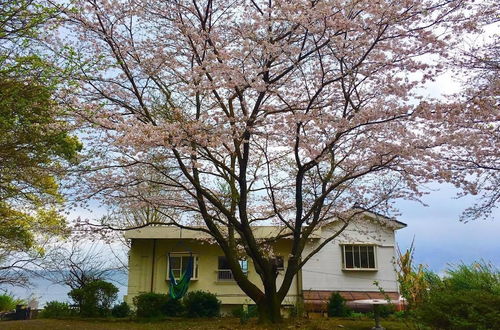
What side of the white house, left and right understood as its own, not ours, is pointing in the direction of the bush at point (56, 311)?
right

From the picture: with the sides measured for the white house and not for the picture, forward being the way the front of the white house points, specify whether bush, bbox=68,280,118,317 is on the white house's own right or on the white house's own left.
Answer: on the white house's own right

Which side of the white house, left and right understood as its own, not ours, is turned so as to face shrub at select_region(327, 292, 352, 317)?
front

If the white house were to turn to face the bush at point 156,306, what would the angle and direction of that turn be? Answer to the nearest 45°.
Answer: approximately 45° to its right

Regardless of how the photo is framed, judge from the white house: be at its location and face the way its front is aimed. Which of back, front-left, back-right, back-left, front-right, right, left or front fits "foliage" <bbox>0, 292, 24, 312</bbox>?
right

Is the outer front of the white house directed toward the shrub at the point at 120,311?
no

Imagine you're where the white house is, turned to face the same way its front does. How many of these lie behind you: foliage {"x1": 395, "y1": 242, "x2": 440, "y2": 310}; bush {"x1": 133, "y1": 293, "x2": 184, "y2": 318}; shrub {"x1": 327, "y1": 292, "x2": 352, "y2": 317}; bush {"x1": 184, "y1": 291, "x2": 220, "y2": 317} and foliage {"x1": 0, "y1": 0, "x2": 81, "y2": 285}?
0

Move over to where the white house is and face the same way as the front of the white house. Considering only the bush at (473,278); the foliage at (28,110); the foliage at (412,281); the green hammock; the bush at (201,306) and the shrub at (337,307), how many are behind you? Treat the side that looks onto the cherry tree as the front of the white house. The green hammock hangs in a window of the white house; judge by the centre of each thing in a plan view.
0

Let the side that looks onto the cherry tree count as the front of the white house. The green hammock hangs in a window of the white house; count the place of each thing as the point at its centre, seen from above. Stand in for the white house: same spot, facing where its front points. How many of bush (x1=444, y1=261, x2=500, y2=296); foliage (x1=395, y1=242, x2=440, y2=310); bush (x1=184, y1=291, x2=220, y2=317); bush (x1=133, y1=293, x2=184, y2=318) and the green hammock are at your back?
0

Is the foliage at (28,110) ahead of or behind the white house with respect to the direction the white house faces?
ahead

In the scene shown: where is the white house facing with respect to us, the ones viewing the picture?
facing the viewer

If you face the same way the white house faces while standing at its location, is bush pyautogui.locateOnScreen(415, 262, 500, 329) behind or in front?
in front
